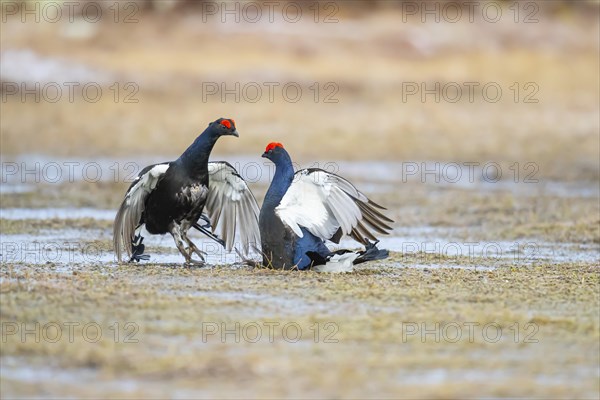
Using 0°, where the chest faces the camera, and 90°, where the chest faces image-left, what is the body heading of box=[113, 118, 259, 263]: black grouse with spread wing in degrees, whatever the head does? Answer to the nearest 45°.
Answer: approximately 315°

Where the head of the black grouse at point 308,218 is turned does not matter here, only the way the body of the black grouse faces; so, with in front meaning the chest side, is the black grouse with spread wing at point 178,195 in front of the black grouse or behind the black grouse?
in front

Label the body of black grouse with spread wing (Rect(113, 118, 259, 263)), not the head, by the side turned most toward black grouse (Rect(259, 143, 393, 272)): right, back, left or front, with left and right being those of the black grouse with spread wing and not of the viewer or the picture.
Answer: front

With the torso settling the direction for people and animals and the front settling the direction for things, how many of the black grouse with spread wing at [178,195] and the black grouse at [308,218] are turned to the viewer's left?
1

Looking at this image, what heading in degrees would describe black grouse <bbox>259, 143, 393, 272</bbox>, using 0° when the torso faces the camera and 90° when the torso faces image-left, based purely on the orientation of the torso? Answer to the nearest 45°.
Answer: approximately 90°
